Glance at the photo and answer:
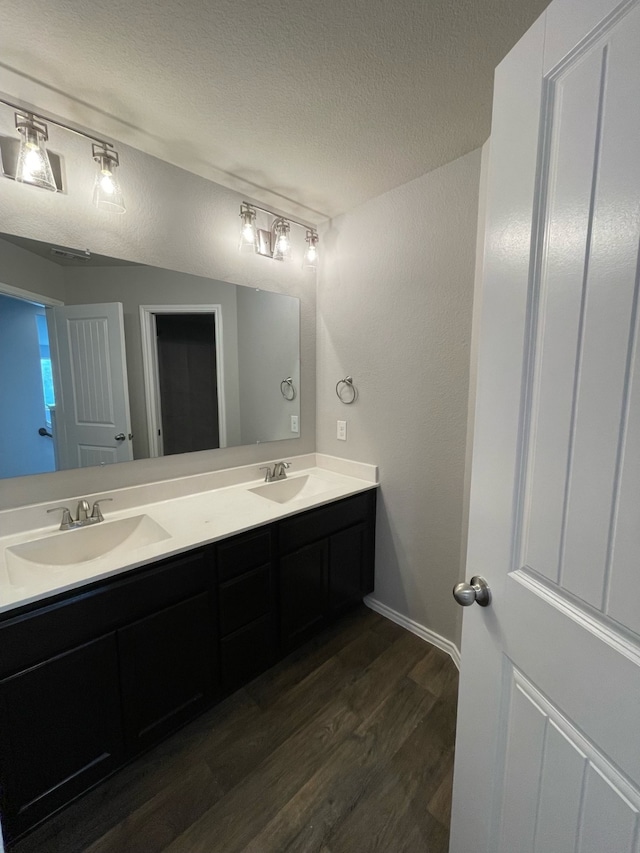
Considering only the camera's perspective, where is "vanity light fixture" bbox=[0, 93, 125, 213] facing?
facing the viewer and to the right of the viewer

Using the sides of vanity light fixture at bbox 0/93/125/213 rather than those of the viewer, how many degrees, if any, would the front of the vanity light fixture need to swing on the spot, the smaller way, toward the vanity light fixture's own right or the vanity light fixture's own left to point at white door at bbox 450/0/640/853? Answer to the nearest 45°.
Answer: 0° — it already faces it

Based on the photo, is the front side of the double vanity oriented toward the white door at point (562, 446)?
yes
